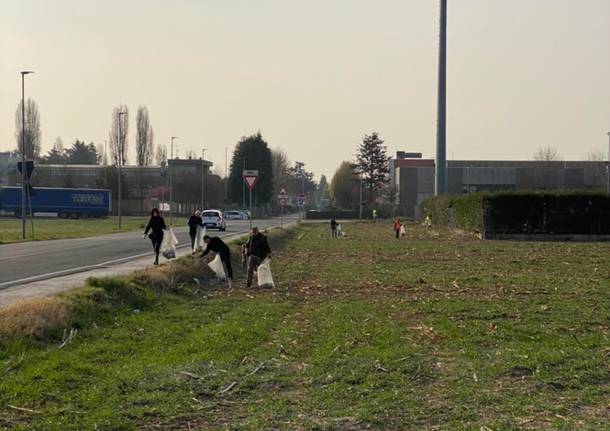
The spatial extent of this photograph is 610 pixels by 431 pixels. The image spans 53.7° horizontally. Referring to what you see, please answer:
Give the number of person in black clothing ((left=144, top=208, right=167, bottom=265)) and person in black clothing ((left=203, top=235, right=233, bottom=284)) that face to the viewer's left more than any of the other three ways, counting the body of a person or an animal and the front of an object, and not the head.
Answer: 1

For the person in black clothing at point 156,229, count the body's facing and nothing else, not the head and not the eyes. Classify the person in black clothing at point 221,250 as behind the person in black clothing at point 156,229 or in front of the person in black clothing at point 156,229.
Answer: in front

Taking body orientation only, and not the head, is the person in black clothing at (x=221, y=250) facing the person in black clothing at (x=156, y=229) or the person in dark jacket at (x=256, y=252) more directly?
the person in black clothing

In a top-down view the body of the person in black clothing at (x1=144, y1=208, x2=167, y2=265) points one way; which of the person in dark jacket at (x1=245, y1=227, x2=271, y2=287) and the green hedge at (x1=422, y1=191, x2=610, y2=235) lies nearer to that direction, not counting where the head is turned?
the person in dark jacket

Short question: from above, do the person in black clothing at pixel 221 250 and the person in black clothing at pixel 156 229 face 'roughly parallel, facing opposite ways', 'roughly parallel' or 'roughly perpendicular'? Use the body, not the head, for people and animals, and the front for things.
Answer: roughly perpendicular

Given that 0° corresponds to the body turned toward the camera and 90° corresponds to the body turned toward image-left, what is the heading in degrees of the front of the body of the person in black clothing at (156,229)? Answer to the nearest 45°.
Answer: approximately 0°

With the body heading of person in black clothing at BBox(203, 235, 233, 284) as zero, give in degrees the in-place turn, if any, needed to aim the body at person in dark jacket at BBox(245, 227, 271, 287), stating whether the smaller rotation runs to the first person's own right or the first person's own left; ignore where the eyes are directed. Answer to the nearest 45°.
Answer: approximately 135° to the first person's own left

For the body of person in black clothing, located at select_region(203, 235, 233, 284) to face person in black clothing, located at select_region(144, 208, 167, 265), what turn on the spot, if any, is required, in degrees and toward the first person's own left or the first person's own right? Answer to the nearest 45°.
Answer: approximately 45° to the first person's own right

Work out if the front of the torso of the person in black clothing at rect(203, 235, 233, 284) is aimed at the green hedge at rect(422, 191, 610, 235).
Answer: no

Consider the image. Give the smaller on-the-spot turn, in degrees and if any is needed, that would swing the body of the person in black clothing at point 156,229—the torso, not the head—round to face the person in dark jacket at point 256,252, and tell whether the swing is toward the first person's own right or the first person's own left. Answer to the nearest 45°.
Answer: approximately 45° to the first person's own left

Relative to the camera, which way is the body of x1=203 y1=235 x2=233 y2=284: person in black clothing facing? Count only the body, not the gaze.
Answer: to the viewer's left
